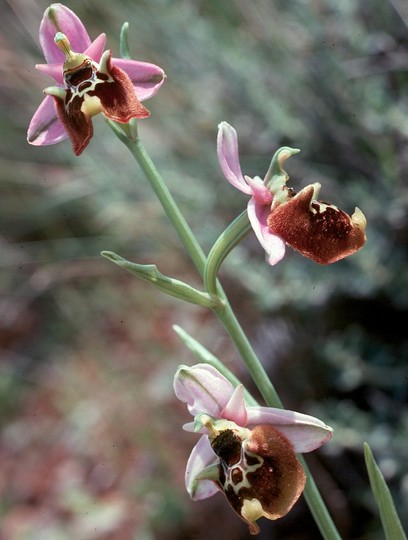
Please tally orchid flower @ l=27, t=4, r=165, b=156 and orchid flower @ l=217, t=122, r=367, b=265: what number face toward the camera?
1

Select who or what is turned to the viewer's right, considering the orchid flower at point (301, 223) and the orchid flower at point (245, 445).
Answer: the orchid flower at point (301, 223)

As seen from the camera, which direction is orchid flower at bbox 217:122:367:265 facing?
to the viewer's right

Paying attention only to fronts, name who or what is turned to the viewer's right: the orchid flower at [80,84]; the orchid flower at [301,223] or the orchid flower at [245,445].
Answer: the orchid flower at [301,223]

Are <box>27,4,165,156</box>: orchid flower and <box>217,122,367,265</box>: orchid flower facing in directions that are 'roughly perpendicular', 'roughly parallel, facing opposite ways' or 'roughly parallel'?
roughly perpendicular

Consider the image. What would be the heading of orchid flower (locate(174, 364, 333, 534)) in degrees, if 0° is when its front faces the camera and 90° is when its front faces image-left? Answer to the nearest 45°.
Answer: approximately 45°

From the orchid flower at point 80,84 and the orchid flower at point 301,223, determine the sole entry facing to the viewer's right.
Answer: the orchid flower at point 301,223
